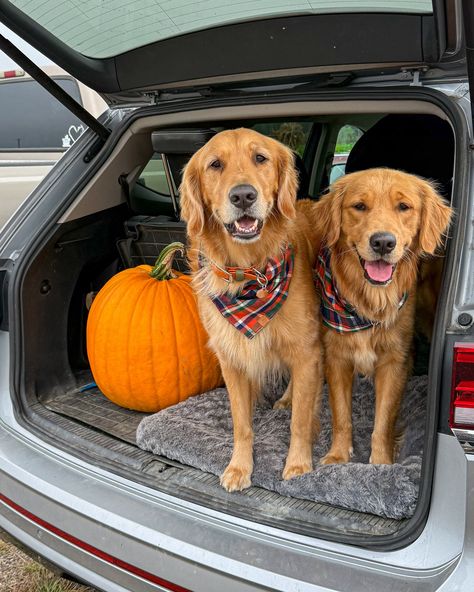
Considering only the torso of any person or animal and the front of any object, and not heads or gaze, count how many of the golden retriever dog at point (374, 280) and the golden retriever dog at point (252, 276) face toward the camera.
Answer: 2

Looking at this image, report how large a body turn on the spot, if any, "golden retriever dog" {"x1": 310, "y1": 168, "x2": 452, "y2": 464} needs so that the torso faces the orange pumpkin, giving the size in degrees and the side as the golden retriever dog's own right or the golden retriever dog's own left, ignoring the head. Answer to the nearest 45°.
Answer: approximately 90° to the golden retriever dog's own right

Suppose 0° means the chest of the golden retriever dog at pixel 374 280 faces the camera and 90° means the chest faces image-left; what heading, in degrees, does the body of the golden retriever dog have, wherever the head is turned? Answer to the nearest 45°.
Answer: approximately 0°

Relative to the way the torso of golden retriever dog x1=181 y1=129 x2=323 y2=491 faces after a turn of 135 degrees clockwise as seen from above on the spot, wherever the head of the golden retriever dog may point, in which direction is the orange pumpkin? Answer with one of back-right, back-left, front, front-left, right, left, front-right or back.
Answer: front

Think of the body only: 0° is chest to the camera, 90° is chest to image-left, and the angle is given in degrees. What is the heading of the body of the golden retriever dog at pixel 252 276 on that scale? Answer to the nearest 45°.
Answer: approximately 0°

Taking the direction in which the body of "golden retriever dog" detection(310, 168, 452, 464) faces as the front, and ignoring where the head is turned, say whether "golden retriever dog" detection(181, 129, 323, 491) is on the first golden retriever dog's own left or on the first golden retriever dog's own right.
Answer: on the first golden retriever dog's own right

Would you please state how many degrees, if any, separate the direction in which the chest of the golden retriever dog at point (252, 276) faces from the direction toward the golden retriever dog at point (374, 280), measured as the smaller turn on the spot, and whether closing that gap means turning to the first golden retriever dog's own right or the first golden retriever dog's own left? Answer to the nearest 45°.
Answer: approximately 90° to the first golden retriever dog's own left
